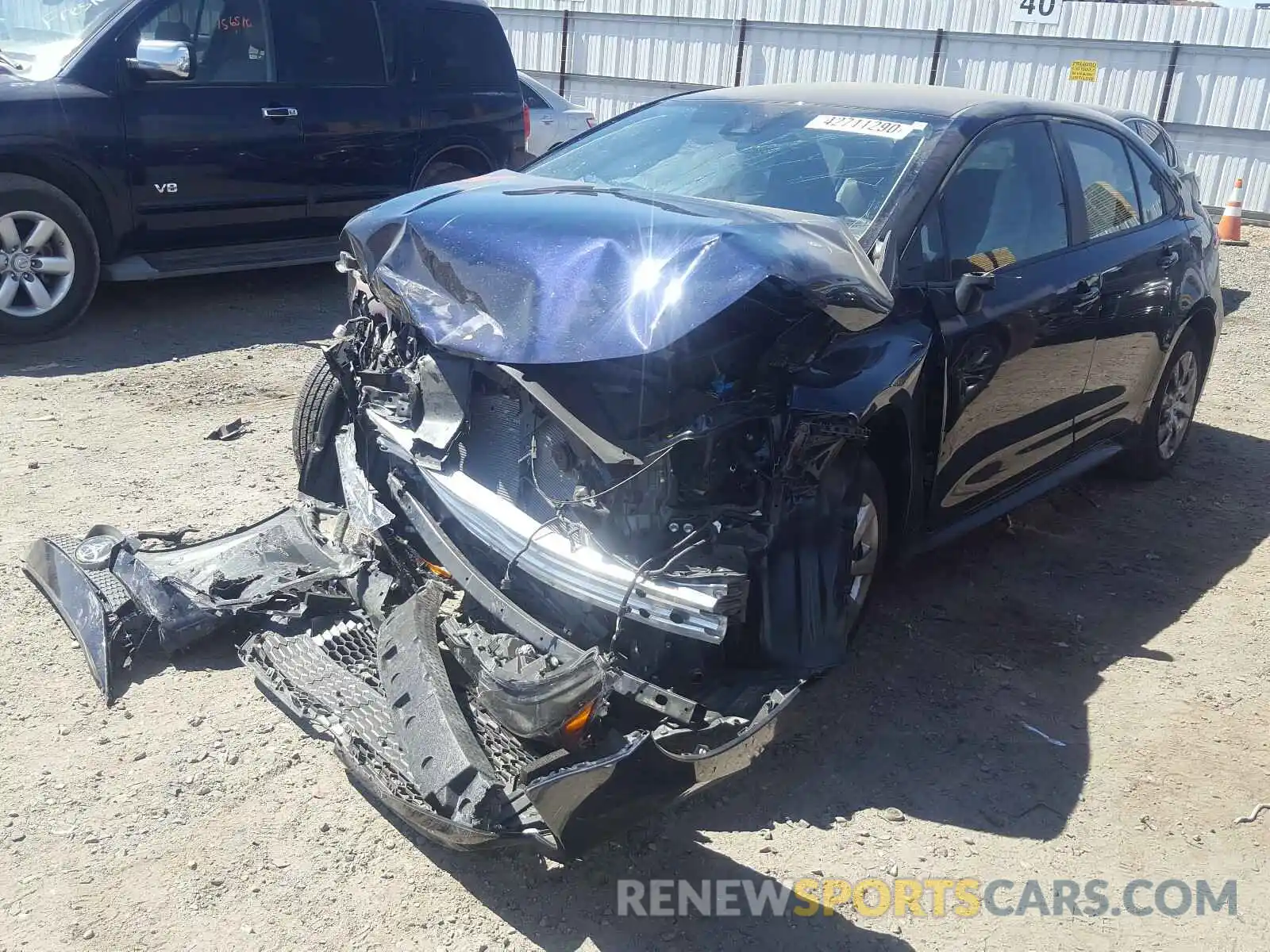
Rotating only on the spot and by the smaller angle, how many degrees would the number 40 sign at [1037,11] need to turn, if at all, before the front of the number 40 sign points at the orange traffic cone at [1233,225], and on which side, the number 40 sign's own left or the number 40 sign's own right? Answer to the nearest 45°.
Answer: approximately 45° to the number 40 sign's own left

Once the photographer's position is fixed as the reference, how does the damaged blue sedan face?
facing the viewer and to the left of the viewer

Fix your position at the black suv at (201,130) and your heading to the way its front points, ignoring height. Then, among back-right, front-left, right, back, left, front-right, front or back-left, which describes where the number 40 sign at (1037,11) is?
back

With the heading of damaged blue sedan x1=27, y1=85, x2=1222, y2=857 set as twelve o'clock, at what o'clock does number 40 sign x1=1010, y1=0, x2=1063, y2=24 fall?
The number 40 sign is roughly at 5 o'clock from the damaged blue sedan.

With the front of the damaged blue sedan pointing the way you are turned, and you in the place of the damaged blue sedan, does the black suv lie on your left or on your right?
on your right

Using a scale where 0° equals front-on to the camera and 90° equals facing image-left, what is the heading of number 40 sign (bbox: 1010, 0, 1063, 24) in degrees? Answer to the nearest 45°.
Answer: approximately 0°

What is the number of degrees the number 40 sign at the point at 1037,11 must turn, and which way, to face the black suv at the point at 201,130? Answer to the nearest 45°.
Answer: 0° — it already faces it

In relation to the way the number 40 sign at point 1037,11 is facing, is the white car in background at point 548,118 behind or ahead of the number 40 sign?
ahead

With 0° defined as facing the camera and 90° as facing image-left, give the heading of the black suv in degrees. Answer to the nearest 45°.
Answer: approximately 45°

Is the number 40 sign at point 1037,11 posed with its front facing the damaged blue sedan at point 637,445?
yes

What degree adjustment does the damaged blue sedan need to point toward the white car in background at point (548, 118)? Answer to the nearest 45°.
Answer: approximately 135° to its right

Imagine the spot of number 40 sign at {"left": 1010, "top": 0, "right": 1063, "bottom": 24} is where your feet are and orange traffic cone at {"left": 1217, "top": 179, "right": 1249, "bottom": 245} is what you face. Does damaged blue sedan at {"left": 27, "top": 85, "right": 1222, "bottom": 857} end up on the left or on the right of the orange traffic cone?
right
